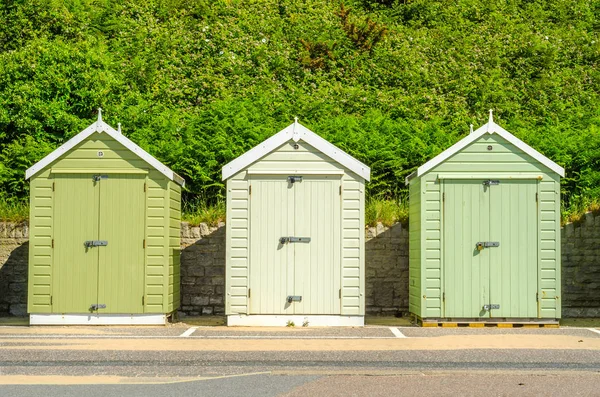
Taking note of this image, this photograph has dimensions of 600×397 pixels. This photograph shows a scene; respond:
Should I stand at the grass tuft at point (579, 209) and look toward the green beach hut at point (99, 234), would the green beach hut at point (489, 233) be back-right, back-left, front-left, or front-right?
front-left

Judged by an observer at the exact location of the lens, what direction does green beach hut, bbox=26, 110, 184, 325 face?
facing the viewer

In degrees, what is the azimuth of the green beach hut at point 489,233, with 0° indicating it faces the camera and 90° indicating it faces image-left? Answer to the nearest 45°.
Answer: approximately 0°

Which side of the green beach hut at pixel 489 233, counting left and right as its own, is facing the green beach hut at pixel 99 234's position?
right

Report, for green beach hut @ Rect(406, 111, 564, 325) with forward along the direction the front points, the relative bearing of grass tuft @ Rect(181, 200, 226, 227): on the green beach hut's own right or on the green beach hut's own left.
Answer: on the green beach hut's own right

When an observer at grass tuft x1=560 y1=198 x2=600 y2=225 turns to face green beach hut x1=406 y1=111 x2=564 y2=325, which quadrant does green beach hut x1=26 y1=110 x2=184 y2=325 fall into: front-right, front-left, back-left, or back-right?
front-right

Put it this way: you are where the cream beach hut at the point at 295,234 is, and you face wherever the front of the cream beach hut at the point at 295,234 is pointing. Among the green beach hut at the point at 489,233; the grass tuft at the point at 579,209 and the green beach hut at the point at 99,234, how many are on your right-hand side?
1

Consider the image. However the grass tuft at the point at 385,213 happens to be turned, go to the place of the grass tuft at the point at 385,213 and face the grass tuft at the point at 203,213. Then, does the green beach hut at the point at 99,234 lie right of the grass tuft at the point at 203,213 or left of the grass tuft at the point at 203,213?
left

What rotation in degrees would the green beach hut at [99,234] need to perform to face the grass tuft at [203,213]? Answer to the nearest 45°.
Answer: approximately 135° to its left

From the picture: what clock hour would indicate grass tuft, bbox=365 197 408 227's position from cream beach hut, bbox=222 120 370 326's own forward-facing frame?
The grass tuft is roughly at 7 o'clock from the cream beach hut.

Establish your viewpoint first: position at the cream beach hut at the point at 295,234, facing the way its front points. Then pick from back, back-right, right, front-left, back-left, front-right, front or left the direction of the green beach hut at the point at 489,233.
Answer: left

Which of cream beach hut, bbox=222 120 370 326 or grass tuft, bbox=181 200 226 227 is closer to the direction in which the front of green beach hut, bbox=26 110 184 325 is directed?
the cream beach hut

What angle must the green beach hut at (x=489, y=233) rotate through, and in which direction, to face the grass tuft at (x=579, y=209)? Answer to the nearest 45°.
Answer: approximately 135° to its left

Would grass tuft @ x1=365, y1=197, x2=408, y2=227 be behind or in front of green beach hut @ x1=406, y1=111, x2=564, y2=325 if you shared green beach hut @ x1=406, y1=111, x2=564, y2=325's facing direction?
behind

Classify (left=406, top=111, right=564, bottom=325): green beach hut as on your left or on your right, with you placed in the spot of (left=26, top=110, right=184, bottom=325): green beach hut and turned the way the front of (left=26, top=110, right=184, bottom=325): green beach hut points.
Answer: on your left

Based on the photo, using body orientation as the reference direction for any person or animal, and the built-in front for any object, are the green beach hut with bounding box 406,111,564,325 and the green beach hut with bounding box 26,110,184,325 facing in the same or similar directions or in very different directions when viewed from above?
same or similar directions
